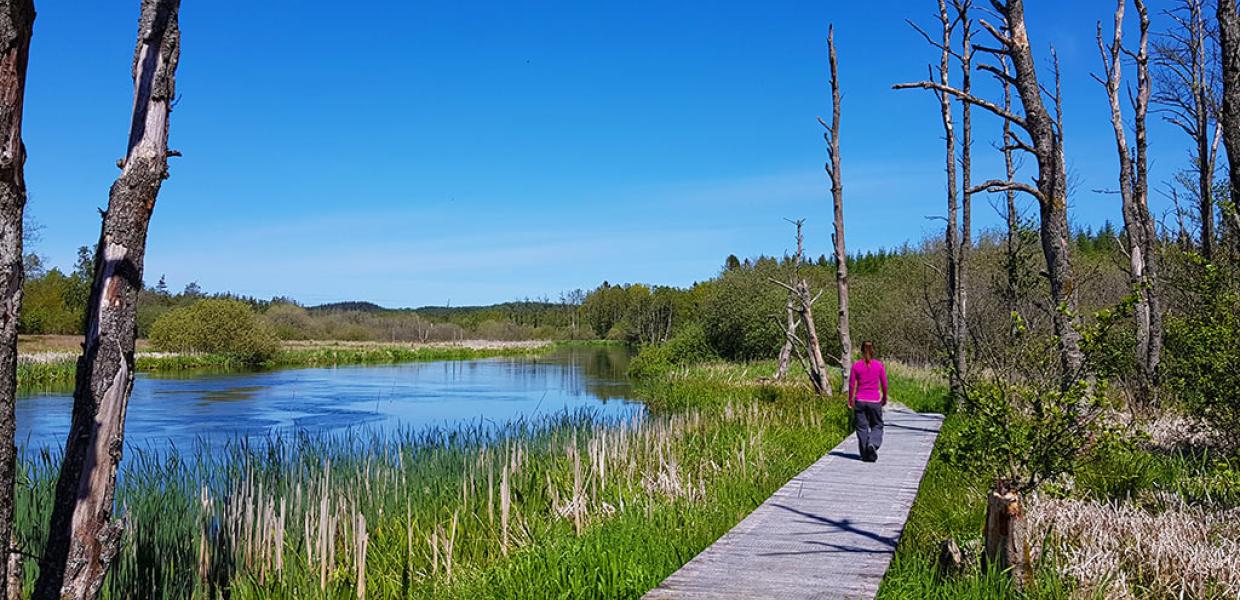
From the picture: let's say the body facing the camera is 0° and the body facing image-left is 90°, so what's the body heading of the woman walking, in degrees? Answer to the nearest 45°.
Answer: approximately 180°

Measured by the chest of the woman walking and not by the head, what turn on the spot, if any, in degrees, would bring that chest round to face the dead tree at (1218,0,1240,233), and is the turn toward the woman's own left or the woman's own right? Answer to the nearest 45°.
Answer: approximately 90° to the woman's own right

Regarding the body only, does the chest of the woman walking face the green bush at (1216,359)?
no

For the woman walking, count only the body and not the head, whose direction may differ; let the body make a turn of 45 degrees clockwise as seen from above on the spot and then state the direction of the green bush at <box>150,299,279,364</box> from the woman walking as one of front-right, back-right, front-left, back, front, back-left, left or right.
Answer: left

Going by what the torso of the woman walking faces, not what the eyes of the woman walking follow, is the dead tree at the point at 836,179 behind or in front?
in front

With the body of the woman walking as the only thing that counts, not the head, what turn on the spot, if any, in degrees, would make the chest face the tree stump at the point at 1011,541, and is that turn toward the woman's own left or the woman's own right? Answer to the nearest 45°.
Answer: approximately 180°

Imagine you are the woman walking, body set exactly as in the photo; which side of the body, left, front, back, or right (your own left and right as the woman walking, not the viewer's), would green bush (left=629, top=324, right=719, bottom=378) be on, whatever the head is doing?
front

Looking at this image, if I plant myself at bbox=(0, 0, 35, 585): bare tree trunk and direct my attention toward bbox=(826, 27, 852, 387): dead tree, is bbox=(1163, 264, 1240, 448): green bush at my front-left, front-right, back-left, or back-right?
front-right

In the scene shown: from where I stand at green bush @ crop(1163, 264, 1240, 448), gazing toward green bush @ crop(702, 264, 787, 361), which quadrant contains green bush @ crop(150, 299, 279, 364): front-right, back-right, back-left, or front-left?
front-left

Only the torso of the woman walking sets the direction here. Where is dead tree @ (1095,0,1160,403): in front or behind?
in front

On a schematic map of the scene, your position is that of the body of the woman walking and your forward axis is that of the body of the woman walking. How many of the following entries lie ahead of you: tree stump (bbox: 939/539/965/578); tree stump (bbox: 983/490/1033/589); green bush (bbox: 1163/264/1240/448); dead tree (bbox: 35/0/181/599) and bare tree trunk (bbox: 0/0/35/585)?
0
